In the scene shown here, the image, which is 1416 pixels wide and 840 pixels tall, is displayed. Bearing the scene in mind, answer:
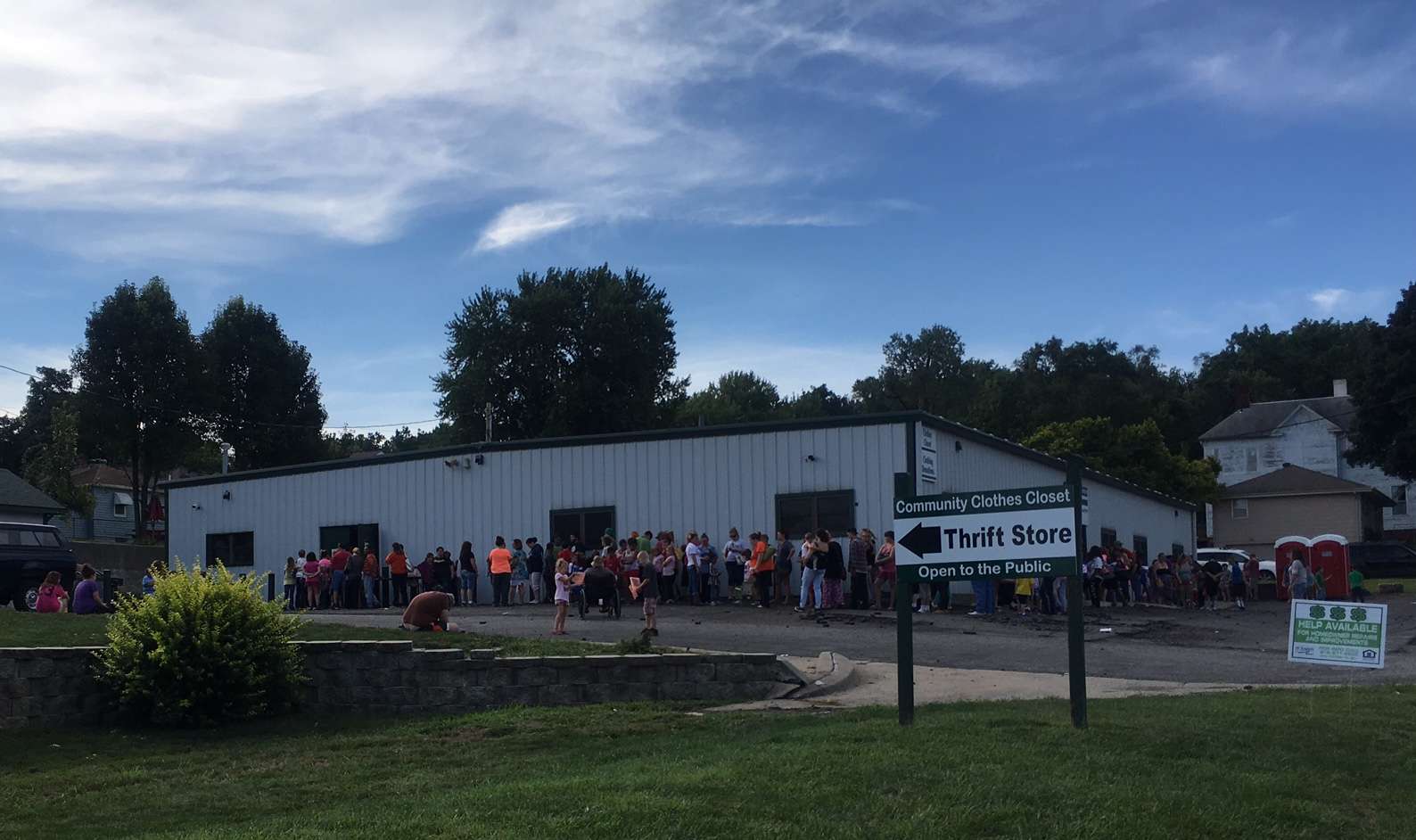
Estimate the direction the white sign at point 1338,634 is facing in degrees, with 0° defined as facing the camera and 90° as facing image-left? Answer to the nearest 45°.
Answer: approximately 0°

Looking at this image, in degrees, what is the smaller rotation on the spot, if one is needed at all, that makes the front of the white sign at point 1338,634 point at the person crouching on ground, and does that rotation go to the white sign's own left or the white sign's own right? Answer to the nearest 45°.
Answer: approximately 90° to the white sign's own right

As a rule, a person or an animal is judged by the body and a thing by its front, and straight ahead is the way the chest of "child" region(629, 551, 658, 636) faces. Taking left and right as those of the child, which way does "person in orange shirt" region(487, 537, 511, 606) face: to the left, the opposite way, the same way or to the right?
to the right

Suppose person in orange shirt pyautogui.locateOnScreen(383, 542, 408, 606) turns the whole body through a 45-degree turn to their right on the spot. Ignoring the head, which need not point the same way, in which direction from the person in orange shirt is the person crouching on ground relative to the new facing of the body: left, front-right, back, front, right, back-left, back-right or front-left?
back-right
